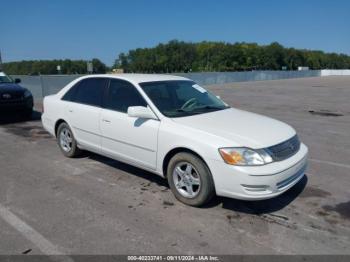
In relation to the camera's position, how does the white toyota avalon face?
facing the viewer and to the right of the viewer

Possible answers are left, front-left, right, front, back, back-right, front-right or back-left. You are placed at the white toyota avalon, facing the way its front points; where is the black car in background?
back

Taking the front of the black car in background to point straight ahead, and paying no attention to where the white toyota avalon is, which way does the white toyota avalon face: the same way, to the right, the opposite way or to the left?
the same way

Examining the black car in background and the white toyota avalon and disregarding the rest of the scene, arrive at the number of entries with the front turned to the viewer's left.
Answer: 0

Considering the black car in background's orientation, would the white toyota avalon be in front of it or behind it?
in front
